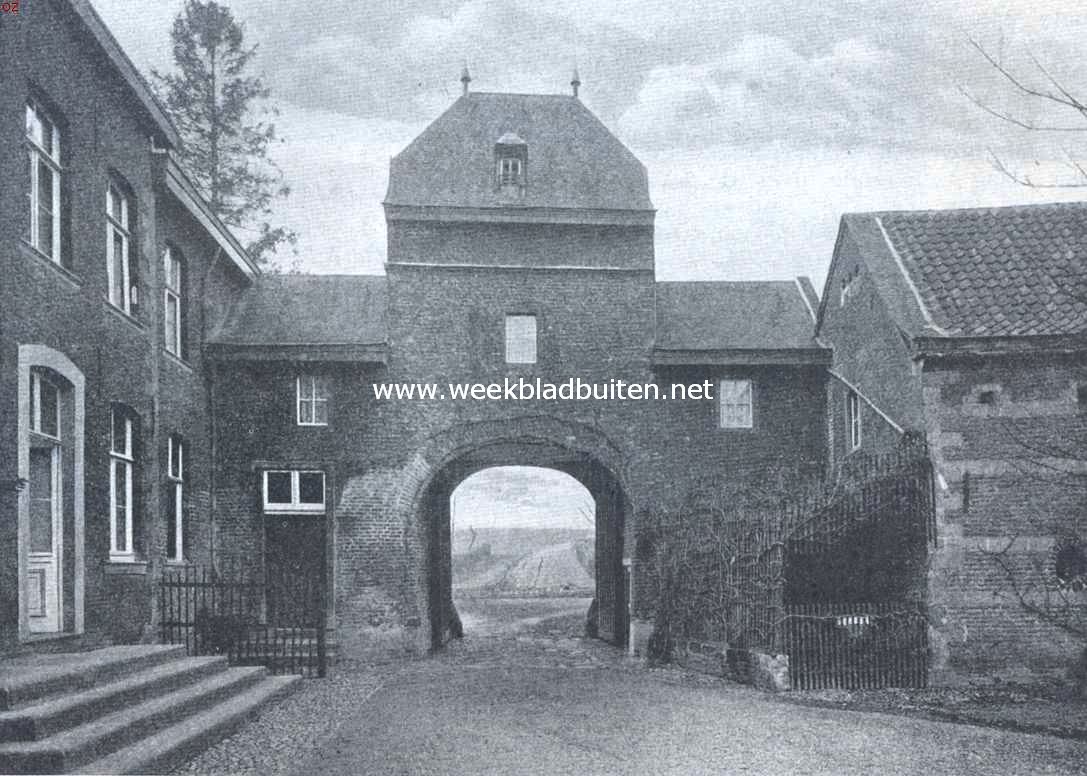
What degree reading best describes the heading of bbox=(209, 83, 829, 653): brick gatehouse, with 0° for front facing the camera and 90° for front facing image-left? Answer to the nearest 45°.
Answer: approximately 0°

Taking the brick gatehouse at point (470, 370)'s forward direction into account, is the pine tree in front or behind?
behind

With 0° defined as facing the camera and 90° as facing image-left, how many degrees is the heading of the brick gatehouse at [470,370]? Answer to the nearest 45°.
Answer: approximately 0°

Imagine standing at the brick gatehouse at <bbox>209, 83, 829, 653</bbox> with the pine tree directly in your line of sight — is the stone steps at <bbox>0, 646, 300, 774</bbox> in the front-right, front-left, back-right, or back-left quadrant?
back-left

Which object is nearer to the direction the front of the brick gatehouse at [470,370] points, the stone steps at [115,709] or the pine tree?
the stone steps
